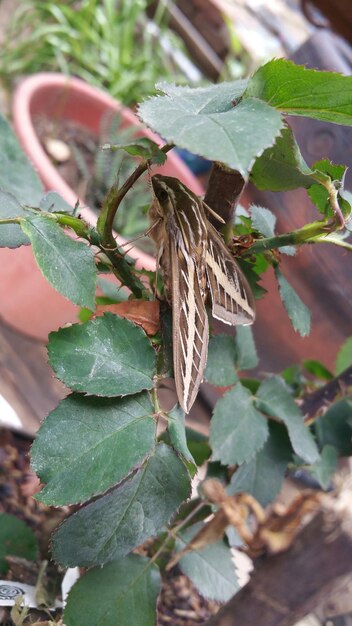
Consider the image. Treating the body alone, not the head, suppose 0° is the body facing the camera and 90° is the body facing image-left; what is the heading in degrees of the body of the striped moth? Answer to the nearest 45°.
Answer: approximately 135°
